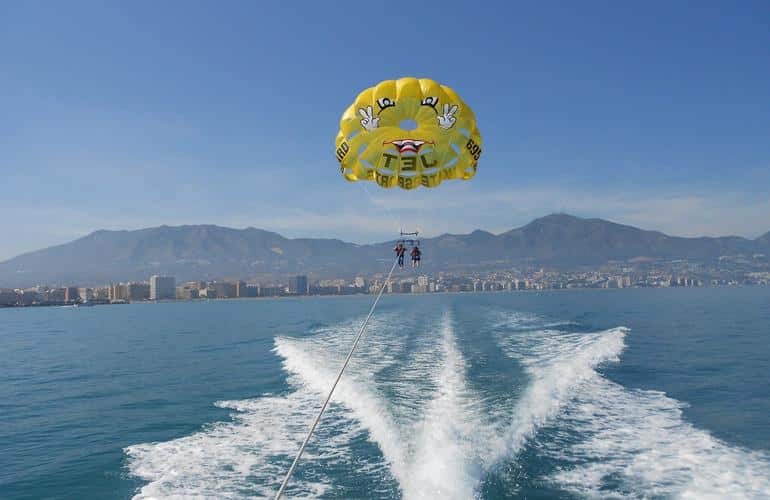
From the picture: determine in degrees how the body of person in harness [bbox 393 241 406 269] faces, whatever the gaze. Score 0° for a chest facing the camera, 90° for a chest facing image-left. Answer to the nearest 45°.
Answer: approximately 0°
